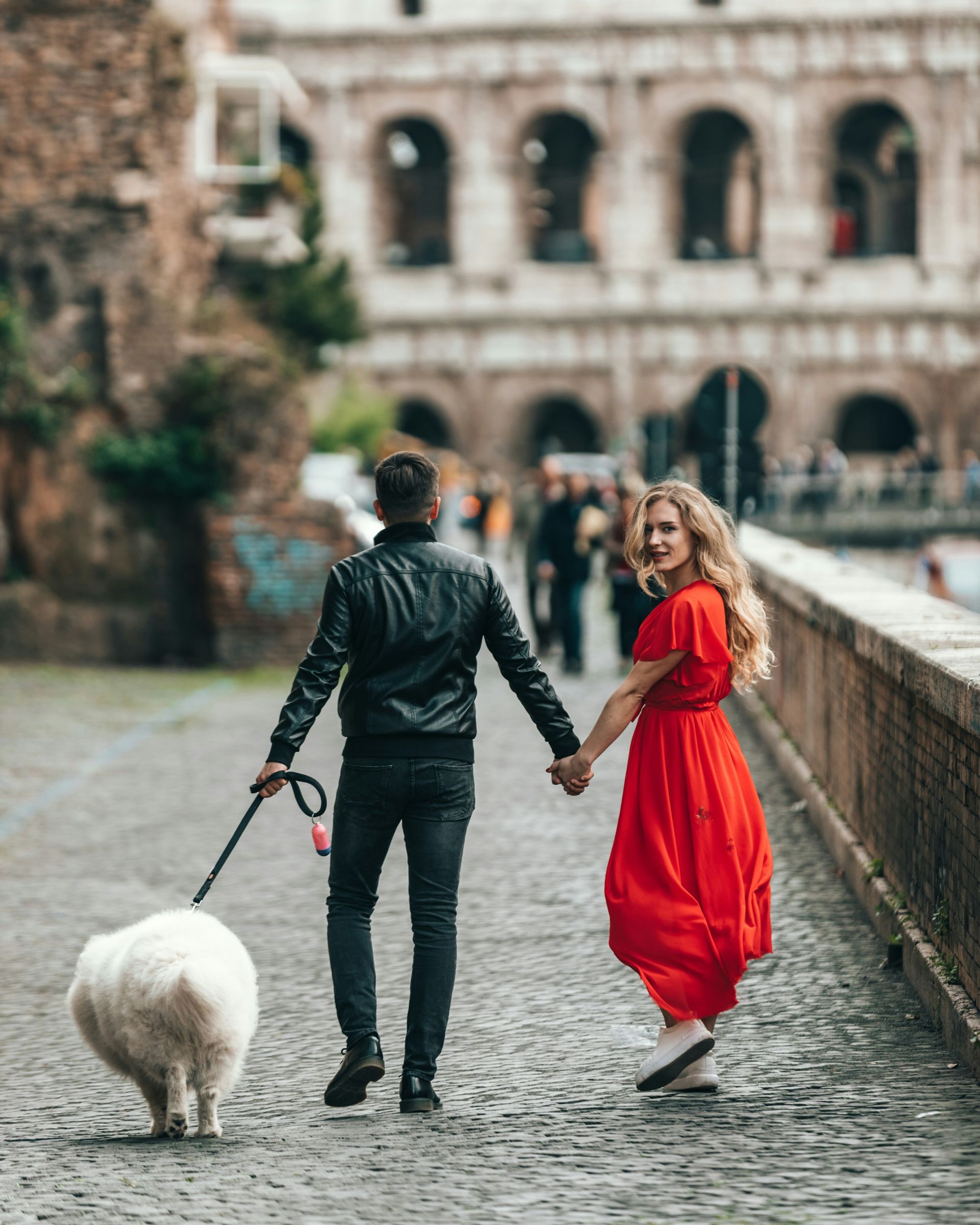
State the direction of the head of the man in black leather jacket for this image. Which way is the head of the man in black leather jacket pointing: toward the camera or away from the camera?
away from the camera

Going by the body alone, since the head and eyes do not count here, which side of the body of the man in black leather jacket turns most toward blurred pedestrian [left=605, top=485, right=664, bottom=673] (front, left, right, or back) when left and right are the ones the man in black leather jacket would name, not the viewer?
front

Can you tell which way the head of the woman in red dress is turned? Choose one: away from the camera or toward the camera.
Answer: toward the camera

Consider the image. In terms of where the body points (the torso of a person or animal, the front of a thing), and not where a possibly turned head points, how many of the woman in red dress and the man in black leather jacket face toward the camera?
0

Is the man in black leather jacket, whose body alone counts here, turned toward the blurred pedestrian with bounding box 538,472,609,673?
yes

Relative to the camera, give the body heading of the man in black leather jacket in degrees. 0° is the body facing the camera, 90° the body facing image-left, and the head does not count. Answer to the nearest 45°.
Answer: approximately 180°
